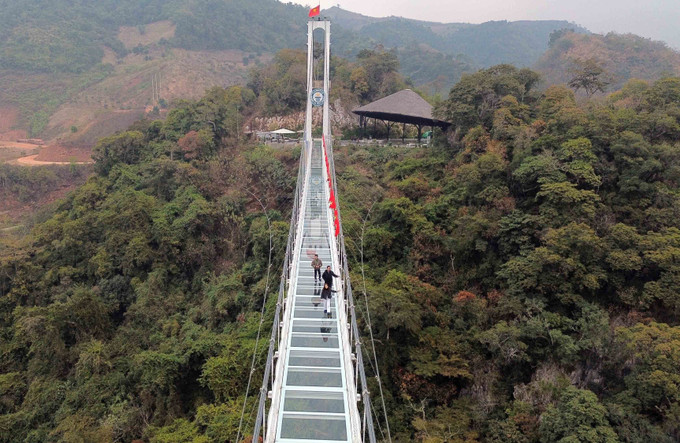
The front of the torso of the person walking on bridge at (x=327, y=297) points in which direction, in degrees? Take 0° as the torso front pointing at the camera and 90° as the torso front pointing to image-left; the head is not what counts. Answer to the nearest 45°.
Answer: approximately 0°

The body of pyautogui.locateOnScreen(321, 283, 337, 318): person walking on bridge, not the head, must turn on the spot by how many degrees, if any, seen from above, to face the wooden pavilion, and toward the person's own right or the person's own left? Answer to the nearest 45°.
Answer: approximately 180°
